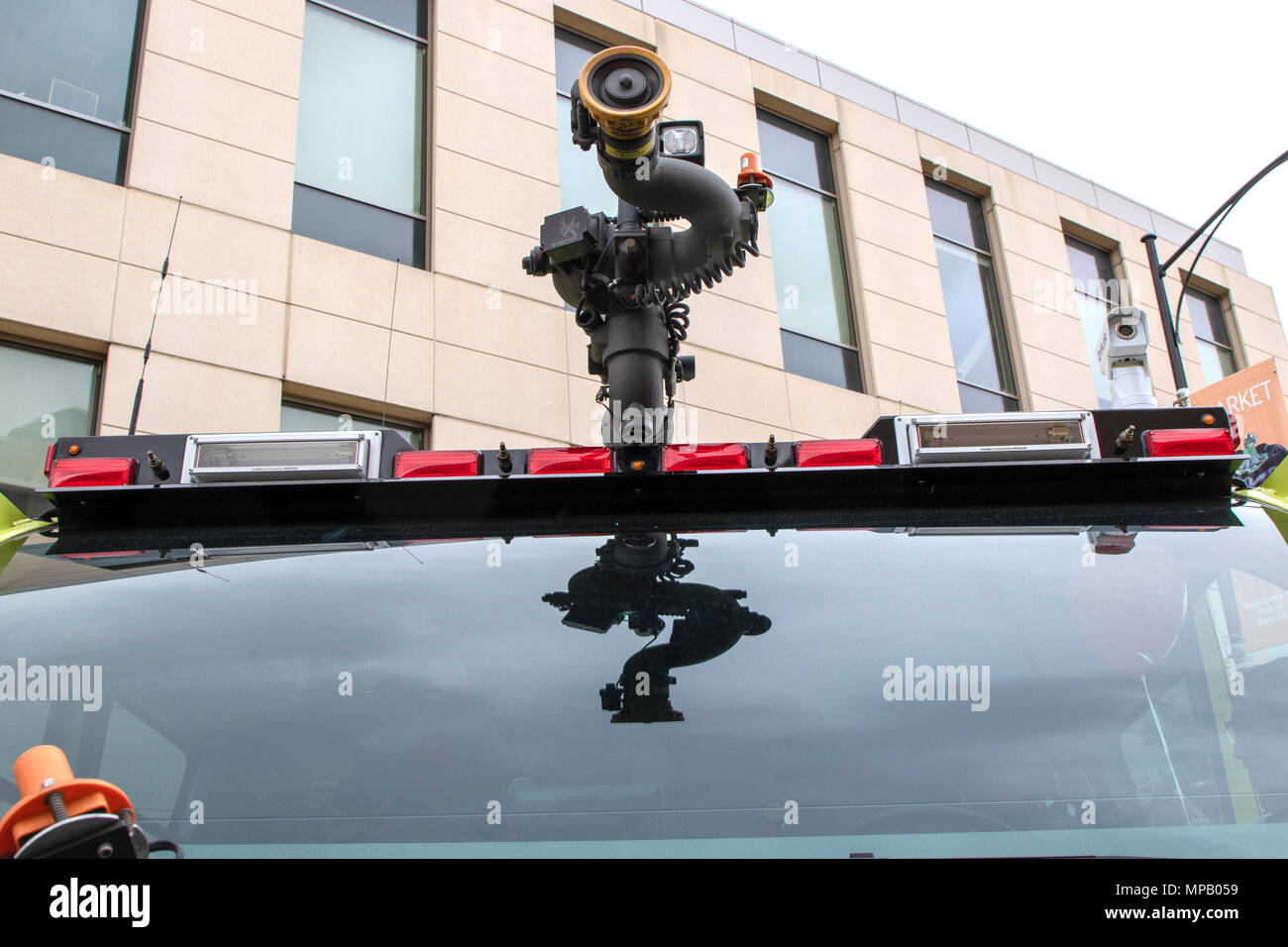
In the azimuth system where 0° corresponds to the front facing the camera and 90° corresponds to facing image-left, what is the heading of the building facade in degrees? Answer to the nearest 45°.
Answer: approximately 315°
